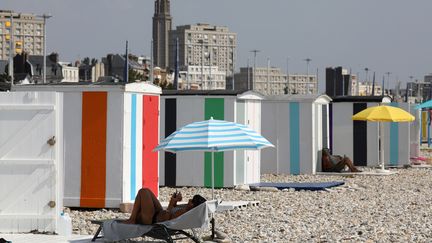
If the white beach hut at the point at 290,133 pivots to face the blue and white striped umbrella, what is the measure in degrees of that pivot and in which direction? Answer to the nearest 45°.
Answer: approximately 90° to its right

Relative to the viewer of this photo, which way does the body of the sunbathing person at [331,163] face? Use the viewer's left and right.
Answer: facing to the right of the viewer

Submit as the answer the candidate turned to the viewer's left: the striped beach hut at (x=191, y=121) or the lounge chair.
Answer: the lounge chair

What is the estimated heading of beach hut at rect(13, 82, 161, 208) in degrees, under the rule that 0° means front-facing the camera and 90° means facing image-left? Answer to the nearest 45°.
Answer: approximately 315°

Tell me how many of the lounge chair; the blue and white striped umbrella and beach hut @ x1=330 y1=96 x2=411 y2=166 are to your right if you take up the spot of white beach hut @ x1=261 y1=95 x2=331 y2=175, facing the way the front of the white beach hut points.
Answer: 2

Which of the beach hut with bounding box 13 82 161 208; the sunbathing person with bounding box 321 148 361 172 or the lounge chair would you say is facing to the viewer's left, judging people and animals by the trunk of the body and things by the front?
the lounge chair

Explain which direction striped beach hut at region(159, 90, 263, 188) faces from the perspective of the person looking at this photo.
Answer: facing the viewer and to the right of the viewer

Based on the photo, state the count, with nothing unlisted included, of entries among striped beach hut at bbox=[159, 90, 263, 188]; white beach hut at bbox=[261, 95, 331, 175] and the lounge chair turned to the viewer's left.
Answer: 1

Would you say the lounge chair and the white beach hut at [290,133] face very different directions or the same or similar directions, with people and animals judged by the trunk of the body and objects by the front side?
very different directions

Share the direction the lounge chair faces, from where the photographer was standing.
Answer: facing to the left of the viewer

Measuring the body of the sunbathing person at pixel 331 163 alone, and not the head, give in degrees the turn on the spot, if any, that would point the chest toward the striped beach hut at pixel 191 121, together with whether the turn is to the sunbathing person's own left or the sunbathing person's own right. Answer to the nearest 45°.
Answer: approximately 135° to the sunbathing person's own right
